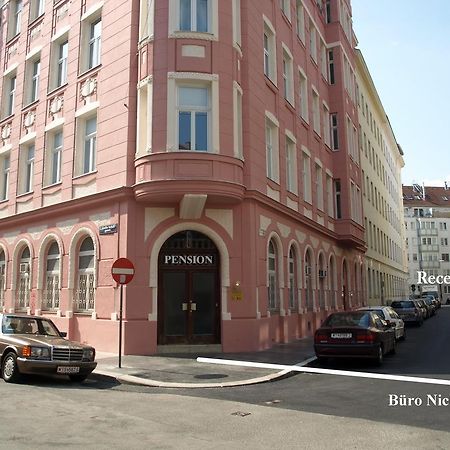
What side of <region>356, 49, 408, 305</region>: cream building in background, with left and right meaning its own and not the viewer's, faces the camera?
right

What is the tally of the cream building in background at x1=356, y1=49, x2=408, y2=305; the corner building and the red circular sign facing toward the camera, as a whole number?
2

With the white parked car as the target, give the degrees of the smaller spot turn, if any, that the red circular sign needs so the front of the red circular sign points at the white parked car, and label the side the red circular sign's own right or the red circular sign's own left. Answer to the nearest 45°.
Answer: approximately 135° to the red circular sign's own left

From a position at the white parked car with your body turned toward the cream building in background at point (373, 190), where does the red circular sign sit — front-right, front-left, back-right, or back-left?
back-left

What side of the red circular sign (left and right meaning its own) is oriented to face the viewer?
front

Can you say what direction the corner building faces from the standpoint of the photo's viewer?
facing the viewer

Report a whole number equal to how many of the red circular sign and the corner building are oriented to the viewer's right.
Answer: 0

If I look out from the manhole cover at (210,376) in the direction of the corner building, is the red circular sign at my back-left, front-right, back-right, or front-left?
front-left

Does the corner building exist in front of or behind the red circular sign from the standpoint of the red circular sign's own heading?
behind

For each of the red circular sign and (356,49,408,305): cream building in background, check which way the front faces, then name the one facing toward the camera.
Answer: the red circular sign

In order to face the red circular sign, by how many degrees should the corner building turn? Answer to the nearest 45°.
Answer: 0° — it already faces it

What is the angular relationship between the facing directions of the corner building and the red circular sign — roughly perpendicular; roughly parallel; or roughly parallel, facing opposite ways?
roughly parallel
